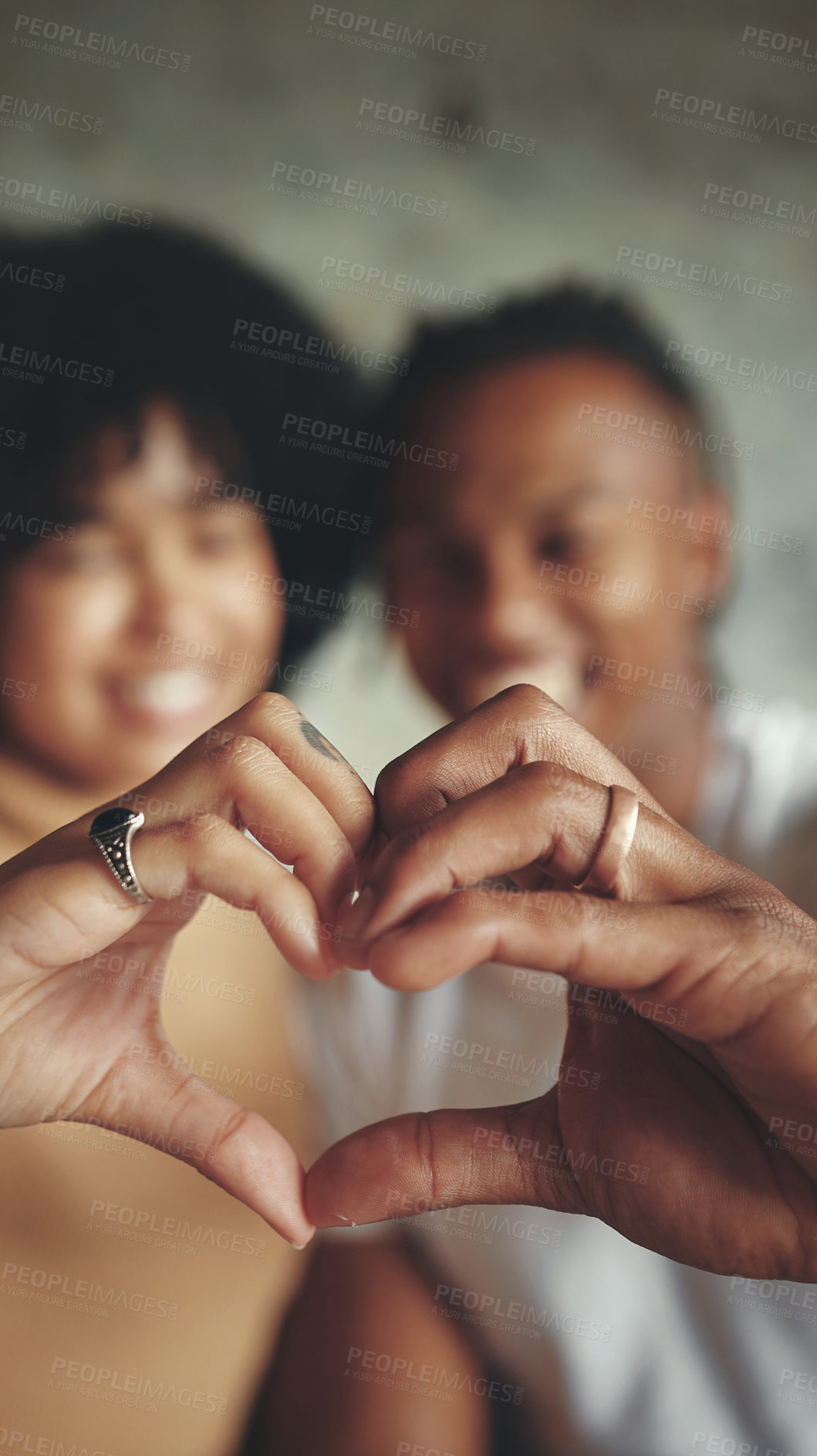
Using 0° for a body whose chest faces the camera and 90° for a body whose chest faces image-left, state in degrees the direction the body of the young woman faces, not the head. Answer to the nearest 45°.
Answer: approximately 0°
